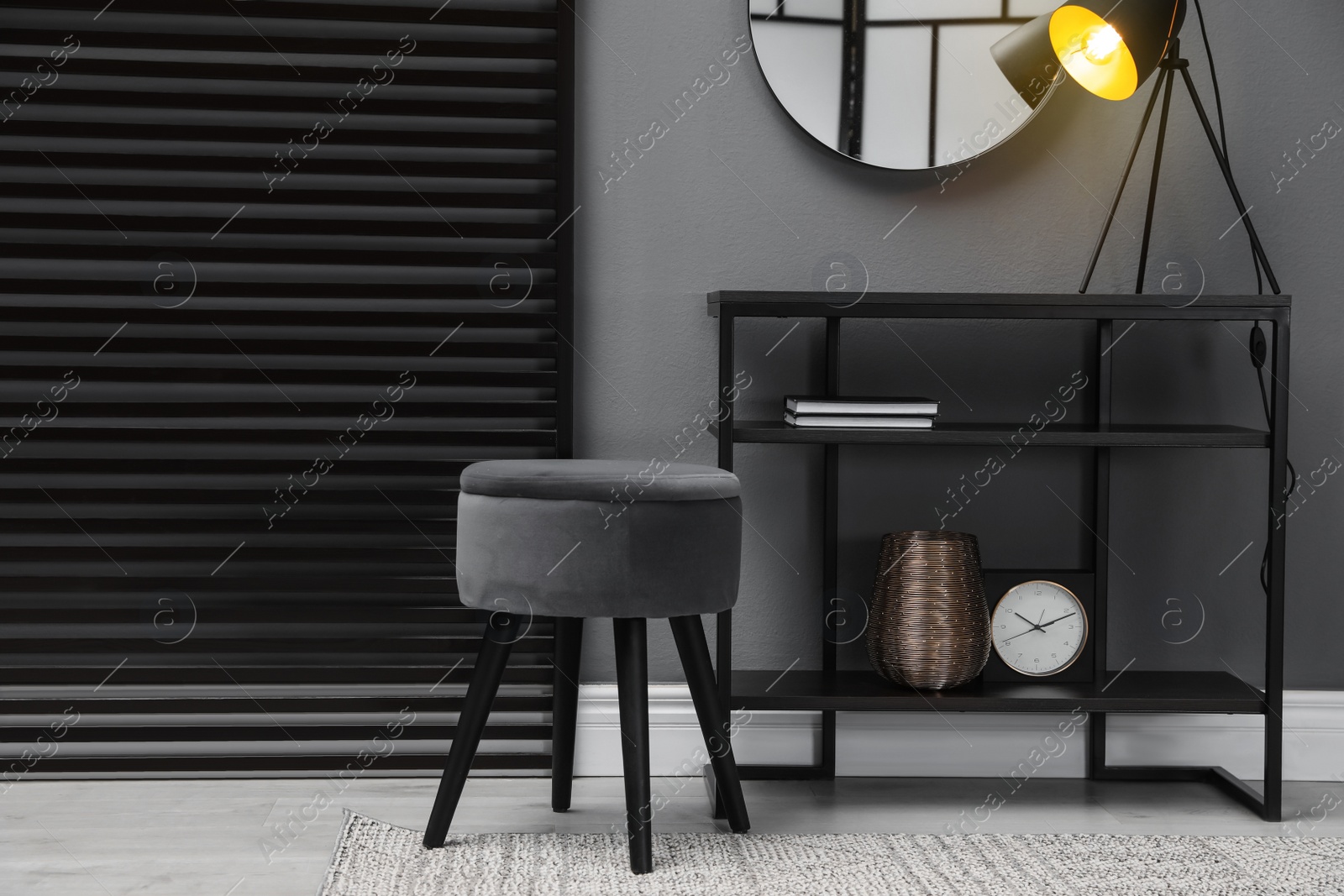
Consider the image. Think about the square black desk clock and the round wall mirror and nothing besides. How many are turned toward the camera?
2

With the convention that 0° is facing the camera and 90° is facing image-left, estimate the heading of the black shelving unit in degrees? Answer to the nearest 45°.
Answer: approximately 0°

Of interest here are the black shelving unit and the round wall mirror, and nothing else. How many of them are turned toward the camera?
2

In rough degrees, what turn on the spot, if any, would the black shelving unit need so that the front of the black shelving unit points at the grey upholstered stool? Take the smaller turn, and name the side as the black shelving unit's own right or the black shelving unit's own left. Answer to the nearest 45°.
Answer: approximately 45° to the black shelving unit's own right
